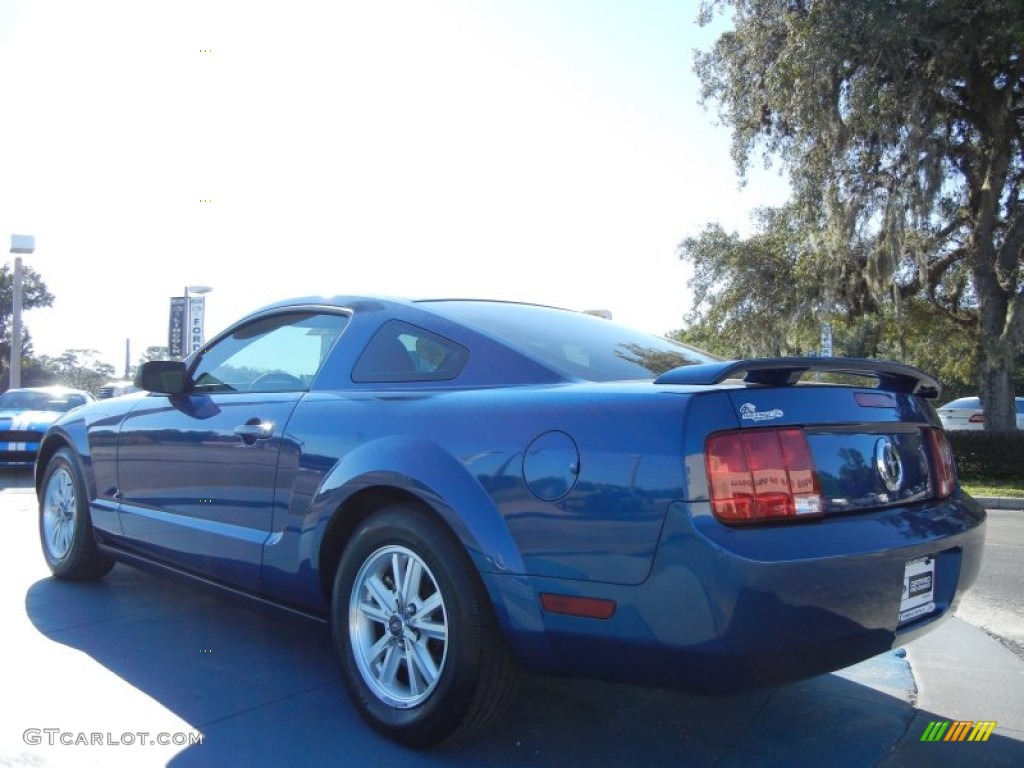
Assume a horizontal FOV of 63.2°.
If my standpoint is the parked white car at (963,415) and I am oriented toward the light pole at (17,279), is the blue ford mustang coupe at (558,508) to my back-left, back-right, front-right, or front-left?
front-left

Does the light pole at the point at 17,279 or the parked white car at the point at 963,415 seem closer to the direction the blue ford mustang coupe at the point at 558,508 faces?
the light pole

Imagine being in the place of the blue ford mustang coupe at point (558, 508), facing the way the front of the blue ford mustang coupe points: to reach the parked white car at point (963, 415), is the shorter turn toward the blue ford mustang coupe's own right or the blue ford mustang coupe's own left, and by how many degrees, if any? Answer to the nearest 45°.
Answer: approximately 90° to the blue ford mustang coupe's own right

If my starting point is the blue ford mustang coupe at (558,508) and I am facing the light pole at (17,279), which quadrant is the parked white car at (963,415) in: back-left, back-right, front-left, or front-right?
front-right

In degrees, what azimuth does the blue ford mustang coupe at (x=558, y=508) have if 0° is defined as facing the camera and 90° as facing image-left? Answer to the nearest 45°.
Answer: approximately 135°

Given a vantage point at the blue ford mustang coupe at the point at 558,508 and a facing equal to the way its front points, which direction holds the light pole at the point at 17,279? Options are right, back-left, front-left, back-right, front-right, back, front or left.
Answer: front

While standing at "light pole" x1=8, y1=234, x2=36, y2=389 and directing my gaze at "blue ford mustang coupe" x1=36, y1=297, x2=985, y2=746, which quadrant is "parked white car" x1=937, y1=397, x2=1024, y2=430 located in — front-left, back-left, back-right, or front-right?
front-left
